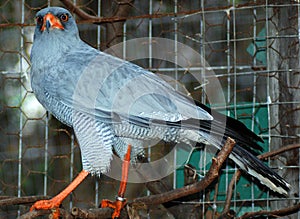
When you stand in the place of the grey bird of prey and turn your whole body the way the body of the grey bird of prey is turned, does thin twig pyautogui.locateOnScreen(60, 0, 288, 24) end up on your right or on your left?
on your right

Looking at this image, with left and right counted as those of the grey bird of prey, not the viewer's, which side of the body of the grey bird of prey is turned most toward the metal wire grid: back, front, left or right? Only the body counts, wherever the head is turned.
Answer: right

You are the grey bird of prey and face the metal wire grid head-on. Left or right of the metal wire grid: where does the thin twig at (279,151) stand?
right

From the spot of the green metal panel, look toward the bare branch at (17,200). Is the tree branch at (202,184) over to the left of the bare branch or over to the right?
left

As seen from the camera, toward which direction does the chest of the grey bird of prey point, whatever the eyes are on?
to the viewer's left

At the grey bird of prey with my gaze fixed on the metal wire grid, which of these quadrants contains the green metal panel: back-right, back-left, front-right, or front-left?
front-right

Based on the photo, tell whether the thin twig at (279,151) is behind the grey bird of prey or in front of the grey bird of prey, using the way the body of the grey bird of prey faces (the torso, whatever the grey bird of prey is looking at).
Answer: behind
